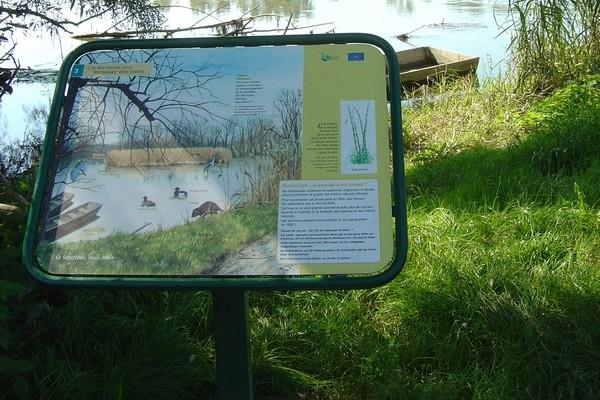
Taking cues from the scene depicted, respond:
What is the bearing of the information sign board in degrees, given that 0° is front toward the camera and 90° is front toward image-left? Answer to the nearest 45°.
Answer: approximately 0°
